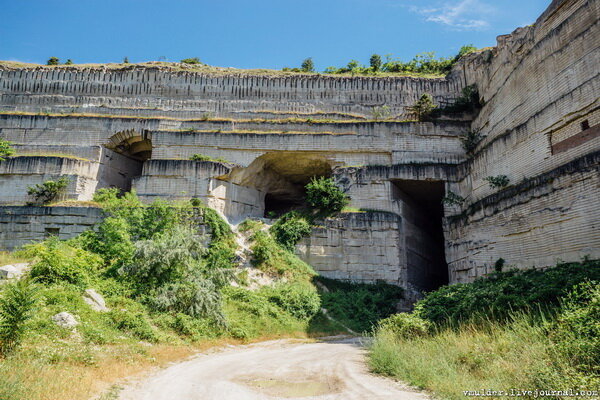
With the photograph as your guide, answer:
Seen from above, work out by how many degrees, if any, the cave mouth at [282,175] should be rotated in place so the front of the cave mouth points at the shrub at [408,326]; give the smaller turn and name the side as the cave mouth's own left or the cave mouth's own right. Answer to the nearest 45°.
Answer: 0° — it already faces it

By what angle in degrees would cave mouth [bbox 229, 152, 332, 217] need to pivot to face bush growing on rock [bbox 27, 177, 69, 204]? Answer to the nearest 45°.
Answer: approximately 90° to its right

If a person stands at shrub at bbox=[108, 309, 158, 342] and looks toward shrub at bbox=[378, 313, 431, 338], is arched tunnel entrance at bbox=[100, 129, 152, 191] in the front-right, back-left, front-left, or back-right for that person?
back-left

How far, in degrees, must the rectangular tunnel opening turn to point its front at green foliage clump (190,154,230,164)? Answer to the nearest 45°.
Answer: approximately 45° to its right

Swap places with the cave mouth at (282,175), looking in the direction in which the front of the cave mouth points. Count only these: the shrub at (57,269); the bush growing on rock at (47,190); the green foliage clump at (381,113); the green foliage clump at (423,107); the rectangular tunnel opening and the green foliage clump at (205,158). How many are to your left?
3

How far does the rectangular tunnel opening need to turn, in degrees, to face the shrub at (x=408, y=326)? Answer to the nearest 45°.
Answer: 0° — it already faces it

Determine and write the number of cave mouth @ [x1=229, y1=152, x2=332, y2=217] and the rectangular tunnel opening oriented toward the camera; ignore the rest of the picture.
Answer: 2

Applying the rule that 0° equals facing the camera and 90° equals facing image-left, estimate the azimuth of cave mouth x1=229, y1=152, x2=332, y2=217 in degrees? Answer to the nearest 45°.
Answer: approximately 0°

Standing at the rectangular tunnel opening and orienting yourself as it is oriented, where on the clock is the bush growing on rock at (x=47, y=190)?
The bush growing on rock is roughly at 2 o'clock from the rectangular tunnel opening.

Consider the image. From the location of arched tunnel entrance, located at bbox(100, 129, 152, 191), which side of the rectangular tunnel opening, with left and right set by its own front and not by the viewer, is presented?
right
